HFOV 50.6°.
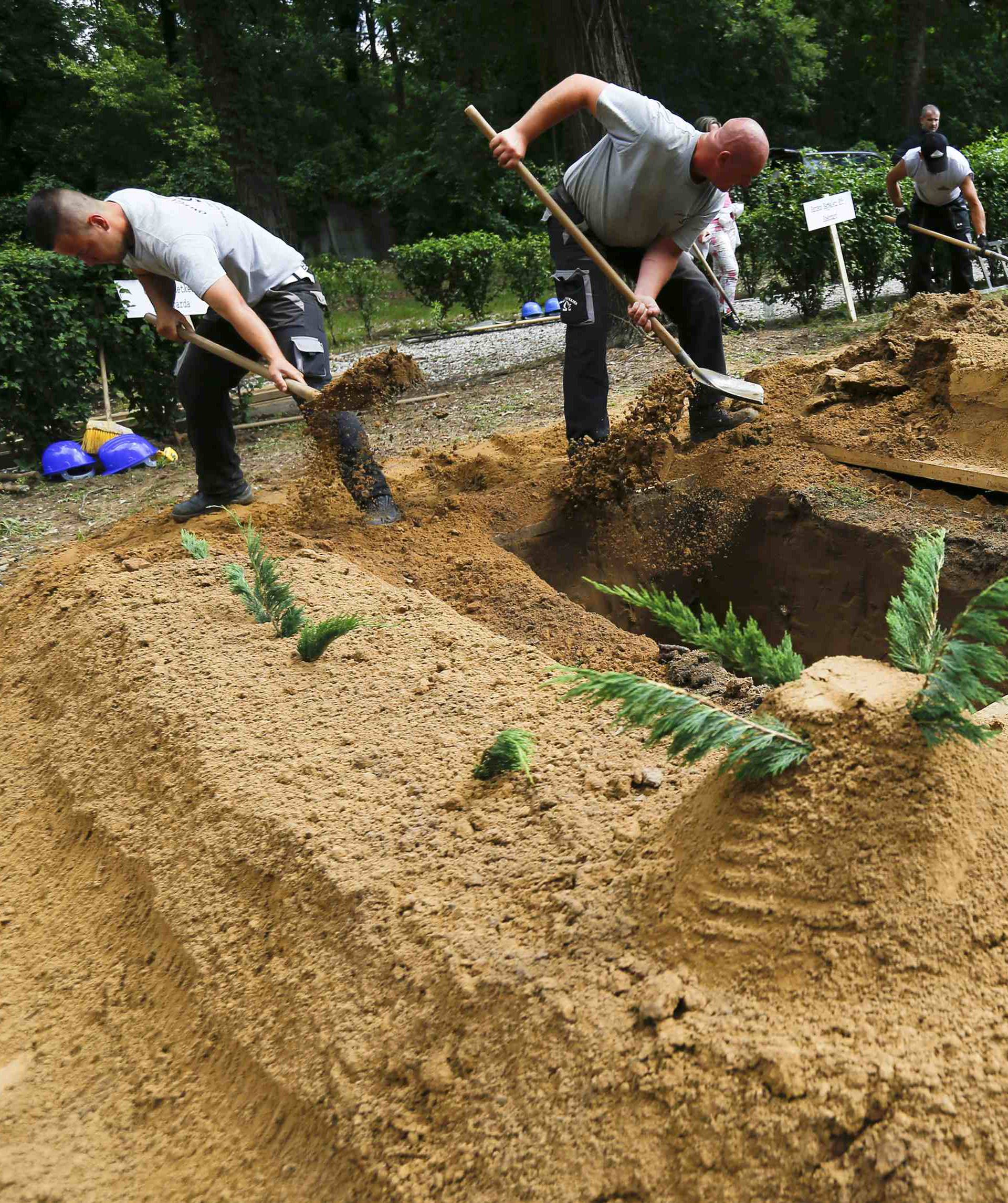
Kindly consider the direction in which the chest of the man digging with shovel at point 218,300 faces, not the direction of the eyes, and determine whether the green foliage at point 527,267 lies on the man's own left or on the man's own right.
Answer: on the man's own right

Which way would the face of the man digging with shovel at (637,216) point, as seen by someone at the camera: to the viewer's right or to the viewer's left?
to the viewer's right

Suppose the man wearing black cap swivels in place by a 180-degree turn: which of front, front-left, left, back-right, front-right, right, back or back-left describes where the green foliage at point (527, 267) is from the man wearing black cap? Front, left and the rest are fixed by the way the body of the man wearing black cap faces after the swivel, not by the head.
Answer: front-left

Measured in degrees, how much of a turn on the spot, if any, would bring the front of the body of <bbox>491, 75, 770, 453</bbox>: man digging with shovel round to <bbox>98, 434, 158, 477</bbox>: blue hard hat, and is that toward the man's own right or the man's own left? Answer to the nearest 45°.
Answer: approximately 180°

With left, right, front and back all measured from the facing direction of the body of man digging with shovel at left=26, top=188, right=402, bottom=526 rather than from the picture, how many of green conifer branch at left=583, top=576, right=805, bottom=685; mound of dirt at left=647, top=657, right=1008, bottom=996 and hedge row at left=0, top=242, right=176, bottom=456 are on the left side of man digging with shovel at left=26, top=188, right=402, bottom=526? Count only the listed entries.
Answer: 2

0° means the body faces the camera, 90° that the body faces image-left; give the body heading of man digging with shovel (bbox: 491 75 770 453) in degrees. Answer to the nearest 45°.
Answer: approximately 315°

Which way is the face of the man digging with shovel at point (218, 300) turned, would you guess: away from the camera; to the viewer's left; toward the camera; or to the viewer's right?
to the viewer's left

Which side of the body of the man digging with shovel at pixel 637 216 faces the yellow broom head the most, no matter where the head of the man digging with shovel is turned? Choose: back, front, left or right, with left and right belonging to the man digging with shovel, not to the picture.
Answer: back

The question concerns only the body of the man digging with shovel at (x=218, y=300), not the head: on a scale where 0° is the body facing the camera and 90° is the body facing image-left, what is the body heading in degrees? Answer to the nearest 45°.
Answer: approximately 90°

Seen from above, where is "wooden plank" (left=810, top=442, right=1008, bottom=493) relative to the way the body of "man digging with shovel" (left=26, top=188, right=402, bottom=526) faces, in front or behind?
behind

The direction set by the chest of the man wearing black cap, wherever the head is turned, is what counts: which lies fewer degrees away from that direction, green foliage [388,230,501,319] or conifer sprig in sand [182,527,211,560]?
the conifer sprig in sand
